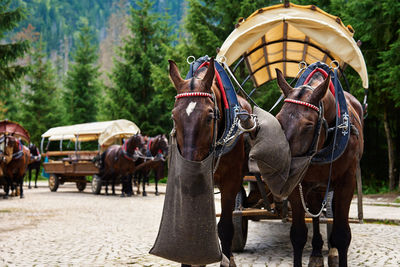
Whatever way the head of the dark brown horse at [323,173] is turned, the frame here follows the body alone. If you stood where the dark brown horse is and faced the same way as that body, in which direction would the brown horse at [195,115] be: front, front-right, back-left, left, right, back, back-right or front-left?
front-right

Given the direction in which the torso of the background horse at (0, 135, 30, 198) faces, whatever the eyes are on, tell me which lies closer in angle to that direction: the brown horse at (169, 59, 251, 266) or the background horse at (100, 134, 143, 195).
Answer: the brown horse

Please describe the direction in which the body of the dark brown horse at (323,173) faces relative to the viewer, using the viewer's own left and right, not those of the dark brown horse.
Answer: facing the viewer

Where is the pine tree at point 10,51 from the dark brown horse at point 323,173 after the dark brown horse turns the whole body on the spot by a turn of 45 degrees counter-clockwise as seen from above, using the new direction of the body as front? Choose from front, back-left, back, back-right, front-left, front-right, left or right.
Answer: back

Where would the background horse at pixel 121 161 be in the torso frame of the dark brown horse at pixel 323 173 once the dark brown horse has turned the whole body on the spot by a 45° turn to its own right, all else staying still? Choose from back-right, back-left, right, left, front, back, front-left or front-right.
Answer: right

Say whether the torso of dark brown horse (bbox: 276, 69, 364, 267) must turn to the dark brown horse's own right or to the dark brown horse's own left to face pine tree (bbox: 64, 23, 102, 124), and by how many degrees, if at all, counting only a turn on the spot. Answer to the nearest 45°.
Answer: approximately 135° to the dark brown horse's own right

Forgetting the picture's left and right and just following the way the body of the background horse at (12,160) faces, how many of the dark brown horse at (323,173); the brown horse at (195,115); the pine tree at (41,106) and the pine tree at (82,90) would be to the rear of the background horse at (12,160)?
2

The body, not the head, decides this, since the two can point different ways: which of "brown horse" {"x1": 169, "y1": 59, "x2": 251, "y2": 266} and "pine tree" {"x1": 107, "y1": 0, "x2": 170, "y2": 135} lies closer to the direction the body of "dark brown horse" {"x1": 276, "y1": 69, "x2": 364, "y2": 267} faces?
the brown horse

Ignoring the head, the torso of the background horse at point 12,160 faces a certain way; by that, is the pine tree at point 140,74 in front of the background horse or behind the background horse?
behind

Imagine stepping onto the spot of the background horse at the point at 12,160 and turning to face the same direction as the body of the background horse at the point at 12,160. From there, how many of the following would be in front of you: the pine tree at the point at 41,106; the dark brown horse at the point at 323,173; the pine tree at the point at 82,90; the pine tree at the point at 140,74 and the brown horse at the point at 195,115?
2

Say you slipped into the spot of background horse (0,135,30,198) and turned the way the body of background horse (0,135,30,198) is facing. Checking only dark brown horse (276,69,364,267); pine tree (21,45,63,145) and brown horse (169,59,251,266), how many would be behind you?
1

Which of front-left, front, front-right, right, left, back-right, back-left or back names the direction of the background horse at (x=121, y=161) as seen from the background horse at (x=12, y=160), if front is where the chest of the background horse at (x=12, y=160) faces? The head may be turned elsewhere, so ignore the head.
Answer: left

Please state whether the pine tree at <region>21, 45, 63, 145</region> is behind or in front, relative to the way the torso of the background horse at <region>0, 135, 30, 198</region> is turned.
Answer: behind

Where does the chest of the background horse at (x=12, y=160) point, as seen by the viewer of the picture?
toward the camera

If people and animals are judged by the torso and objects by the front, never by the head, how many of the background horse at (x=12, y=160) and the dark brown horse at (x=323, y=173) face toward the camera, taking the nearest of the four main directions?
2

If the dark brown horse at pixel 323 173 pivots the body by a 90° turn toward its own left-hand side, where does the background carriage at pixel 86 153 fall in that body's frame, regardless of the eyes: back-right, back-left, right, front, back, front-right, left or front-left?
back-left

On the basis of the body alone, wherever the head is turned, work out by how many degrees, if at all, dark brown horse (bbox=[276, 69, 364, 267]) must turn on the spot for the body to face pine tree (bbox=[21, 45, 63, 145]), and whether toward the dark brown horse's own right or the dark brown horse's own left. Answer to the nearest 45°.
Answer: approximately 135° to the dark brown horse's own right

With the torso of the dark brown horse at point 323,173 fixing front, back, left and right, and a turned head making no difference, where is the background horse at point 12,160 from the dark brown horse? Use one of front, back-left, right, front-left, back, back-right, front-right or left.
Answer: back-right
